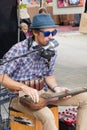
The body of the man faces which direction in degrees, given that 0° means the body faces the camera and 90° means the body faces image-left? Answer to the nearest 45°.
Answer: approximately 315°
